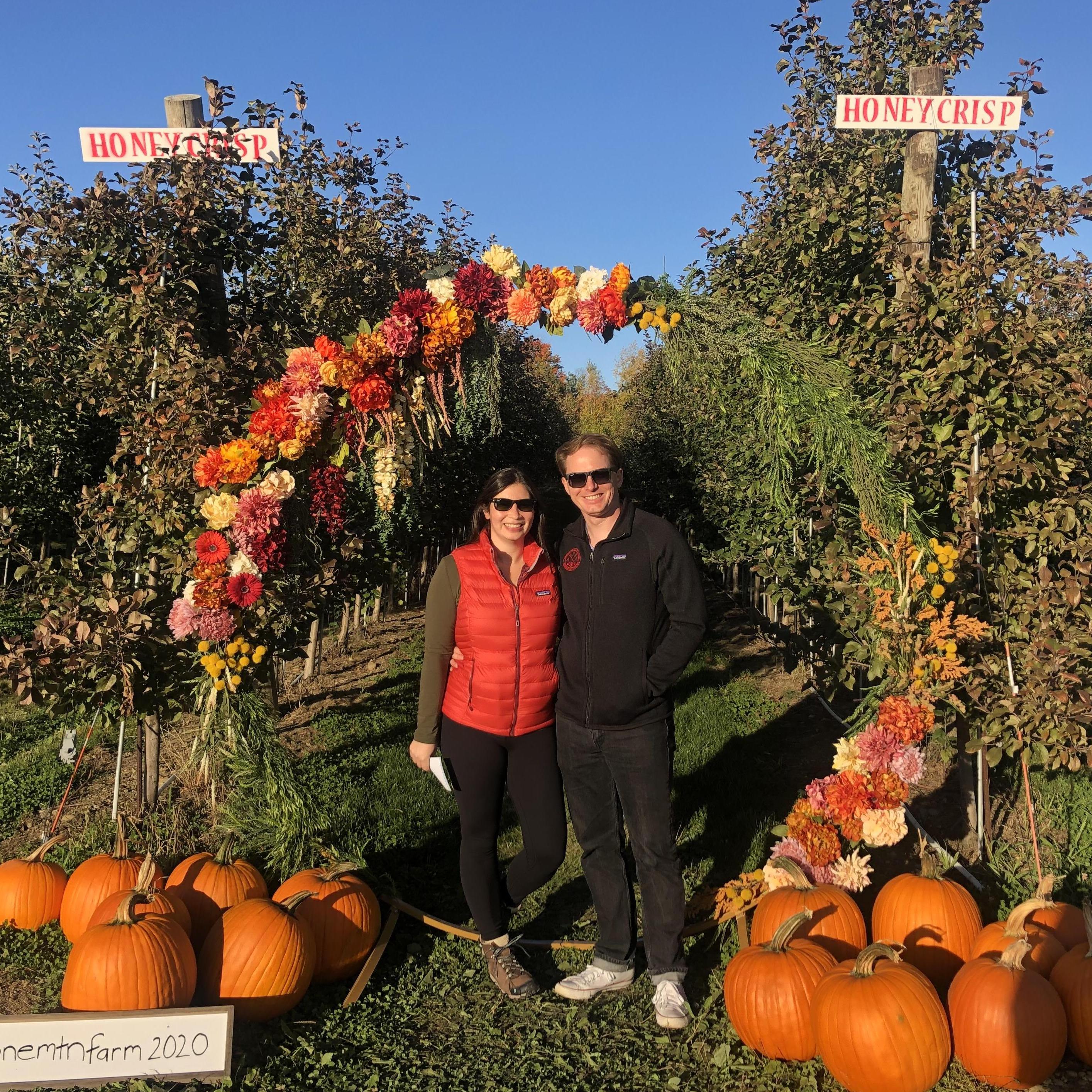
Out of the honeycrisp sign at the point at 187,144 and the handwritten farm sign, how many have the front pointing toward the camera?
2

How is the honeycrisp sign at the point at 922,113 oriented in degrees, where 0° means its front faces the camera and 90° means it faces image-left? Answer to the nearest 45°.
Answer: approximately 0°

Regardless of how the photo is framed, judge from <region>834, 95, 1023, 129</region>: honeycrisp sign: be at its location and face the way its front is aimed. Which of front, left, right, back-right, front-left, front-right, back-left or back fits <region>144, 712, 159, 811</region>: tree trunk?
right

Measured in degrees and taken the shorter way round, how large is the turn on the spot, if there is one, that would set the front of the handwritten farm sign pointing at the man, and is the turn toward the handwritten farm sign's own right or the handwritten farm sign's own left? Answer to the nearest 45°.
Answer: approximately 90° to the handwritten farm sign's own left
